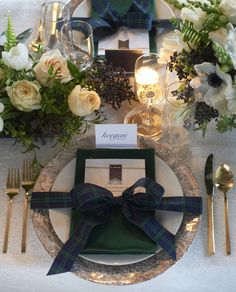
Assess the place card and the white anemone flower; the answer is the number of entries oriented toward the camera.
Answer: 2

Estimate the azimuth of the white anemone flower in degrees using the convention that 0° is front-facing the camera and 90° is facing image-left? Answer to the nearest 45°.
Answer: approximately 0°
